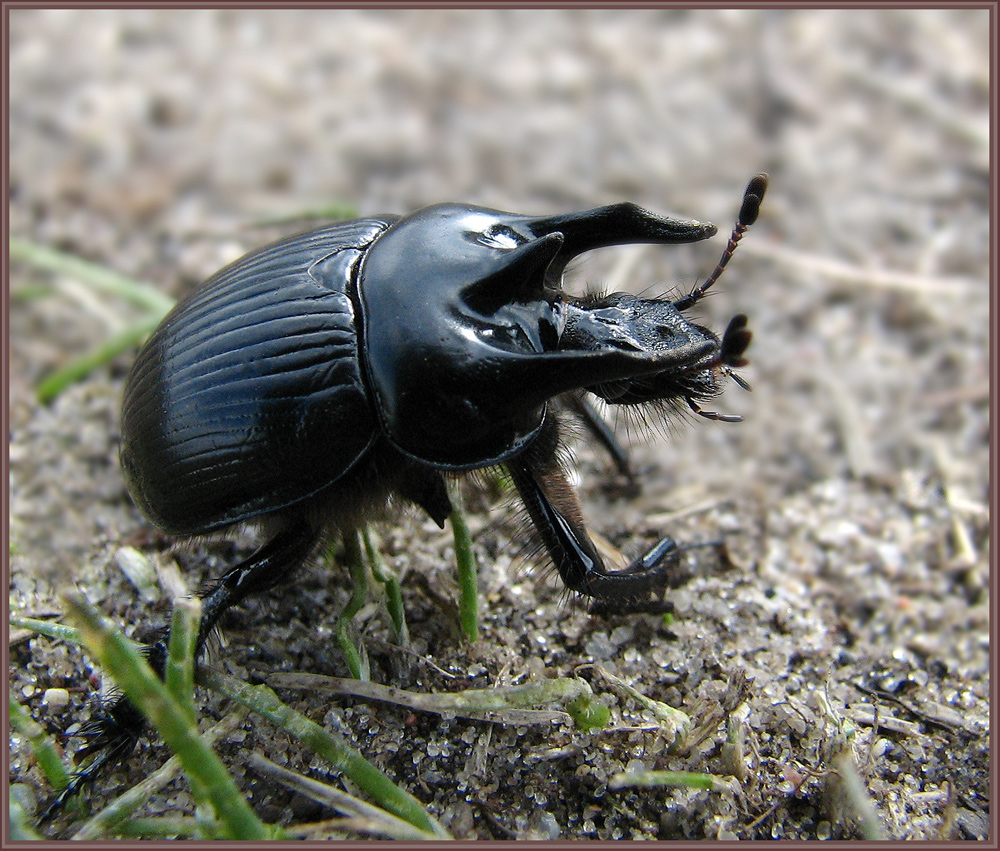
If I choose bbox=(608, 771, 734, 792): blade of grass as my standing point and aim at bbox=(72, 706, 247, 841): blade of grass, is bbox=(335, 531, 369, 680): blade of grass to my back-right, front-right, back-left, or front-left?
front-right

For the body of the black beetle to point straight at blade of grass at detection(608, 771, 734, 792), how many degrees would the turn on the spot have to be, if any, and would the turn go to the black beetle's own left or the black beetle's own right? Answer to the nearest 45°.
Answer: approximately 45° to the black beetle's own right

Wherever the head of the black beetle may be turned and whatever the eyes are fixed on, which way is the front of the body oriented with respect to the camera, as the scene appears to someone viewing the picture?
to the viewer's right

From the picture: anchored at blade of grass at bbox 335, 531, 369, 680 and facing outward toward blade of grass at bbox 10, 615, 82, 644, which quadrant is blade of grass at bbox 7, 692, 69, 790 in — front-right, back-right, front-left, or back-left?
front-left

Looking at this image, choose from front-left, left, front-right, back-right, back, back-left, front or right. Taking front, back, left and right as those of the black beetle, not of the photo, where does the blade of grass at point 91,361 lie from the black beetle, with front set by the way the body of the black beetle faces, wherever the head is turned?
back-left
